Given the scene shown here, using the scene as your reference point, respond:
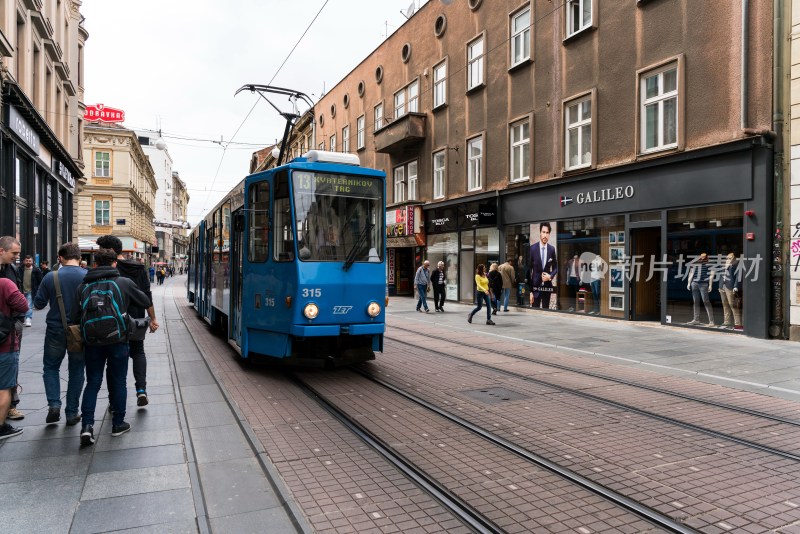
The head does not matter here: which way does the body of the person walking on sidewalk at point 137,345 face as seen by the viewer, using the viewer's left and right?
facing away from the viewer

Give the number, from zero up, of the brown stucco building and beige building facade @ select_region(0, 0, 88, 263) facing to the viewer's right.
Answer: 1

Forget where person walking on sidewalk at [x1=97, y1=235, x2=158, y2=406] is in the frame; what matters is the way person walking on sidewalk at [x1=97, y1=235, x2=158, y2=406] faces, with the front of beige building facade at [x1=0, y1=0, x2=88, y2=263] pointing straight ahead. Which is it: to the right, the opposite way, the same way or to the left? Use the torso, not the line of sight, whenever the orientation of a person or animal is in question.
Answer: to the left

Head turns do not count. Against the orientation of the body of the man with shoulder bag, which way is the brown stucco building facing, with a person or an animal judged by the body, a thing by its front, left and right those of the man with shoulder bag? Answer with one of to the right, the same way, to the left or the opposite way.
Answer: to the left

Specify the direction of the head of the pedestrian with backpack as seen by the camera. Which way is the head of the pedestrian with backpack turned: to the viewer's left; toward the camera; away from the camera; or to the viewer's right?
away from the camera

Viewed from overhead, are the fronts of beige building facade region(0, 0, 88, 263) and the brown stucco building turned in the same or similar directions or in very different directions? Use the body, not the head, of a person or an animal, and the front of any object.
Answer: very different directions

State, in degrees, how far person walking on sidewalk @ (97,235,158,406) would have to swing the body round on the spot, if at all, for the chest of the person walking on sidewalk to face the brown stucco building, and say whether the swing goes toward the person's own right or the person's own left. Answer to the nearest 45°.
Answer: approximately 90° to the person's own right

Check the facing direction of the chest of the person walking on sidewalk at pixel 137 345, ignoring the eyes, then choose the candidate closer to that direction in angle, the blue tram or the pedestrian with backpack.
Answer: the blue tram

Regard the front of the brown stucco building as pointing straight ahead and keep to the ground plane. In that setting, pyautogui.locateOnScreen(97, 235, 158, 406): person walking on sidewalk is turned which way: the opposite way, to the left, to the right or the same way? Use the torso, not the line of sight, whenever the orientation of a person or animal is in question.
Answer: to the right

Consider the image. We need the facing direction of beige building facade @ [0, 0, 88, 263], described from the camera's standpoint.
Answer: facing to the right of the viewer

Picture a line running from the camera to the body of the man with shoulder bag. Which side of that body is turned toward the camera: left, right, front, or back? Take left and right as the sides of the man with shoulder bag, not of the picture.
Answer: back
